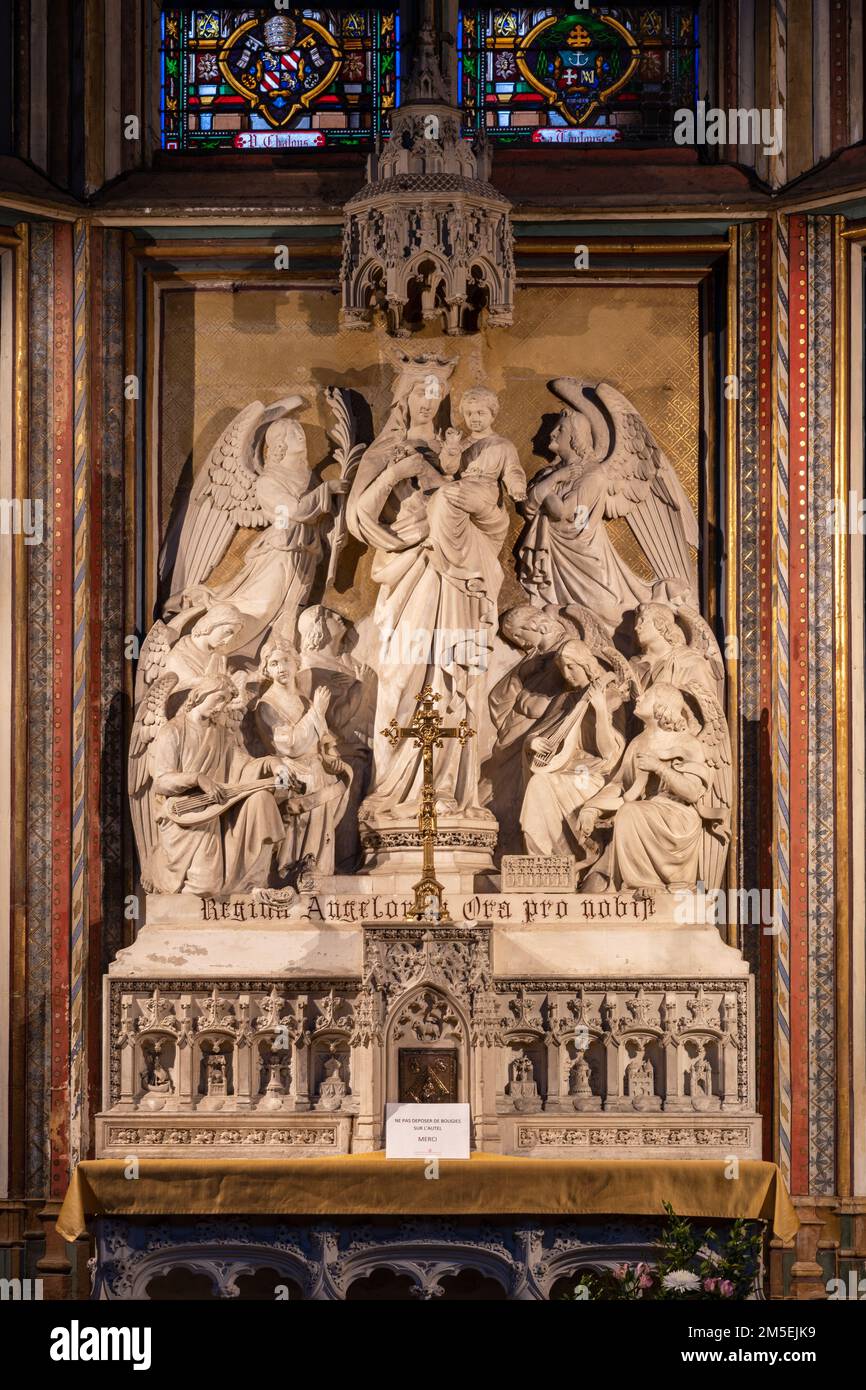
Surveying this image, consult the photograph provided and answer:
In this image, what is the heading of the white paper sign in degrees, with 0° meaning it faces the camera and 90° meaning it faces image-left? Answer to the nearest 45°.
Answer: approximately 0°

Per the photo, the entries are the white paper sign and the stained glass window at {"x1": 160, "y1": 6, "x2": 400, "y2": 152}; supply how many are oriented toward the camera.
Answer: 2

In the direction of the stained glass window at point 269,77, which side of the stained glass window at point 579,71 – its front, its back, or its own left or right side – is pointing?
right

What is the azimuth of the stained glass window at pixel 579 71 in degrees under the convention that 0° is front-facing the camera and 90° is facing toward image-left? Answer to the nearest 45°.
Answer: approximately 0°

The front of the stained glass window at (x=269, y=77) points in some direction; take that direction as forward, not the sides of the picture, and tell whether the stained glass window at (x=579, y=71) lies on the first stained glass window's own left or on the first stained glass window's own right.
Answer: on the first stained glass window's own left
